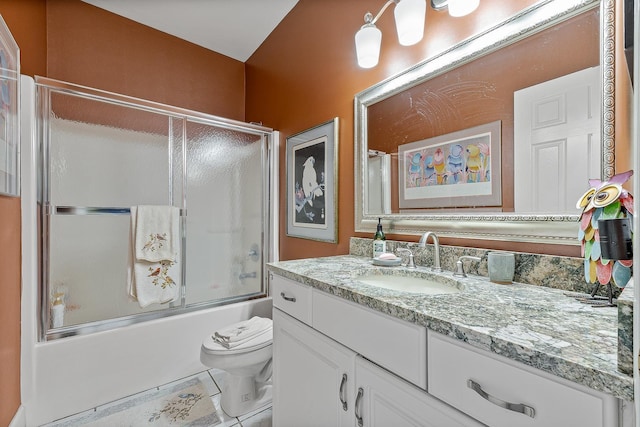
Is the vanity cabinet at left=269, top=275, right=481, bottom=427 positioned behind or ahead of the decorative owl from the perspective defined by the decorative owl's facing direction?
ahead

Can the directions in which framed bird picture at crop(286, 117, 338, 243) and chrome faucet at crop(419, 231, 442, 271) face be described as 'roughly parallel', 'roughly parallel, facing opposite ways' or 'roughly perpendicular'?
roughly parallel

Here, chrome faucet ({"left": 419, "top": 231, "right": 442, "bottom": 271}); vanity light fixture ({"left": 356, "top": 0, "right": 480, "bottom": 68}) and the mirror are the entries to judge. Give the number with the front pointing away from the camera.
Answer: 0

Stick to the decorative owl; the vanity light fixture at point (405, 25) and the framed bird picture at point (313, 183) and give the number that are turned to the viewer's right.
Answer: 0

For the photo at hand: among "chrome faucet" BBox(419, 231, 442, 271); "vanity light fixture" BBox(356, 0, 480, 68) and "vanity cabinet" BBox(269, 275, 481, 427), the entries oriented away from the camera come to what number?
0

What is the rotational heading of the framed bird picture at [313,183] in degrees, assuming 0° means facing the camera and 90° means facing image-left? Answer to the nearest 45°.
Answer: approximately 45°

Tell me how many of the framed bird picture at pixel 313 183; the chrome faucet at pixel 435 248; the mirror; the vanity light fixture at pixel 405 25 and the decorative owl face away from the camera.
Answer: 0

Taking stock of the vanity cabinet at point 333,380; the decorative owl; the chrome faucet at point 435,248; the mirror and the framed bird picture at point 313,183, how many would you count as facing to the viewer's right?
0

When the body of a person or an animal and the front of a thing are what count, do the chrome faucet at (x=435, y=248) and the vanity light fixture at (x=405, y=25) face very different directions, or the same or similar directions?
same or similar directions

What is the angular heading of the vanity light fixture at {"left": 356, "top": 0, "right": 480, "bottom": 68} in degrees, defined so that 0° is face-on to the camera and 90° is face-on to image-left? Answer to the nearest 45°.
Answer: approximately 45°

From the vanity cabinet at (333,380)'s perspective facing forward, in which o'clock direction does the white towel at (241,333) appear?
The white towel is roughly at 3 o'clock from the vanity cabinet.

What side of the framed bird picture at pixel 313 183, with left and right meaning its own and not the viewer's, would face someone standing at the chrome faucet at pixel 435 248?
left

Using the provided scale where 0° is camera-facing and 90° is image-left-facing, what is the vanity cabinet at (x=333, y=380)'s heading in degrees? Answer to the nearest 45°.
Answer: approximately 45°
